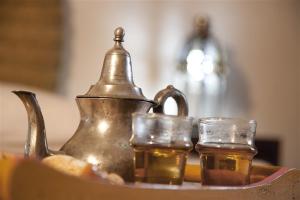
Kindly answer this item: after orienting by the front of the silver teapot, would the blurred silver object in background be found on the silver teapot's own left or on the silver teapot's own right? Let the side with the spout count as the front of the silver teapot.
on the silver teapot's own right

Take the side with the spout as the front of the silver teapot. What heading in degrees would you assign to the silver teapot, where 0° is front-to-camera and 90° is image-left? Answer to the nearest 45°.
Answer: approximately 90°
